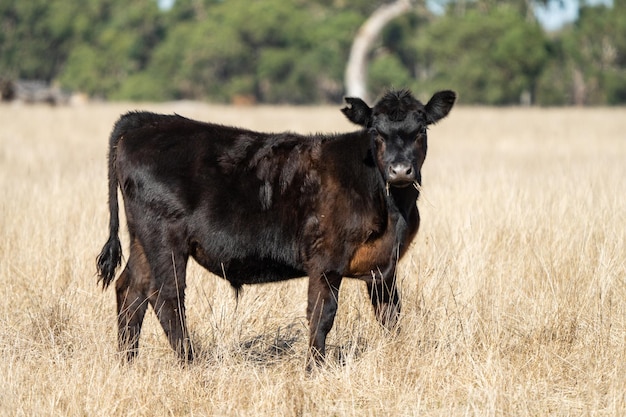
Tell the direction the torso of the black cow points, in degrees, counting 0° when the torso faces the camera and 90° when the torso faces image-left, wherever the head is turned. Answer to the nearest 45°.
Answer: approximately 270°
